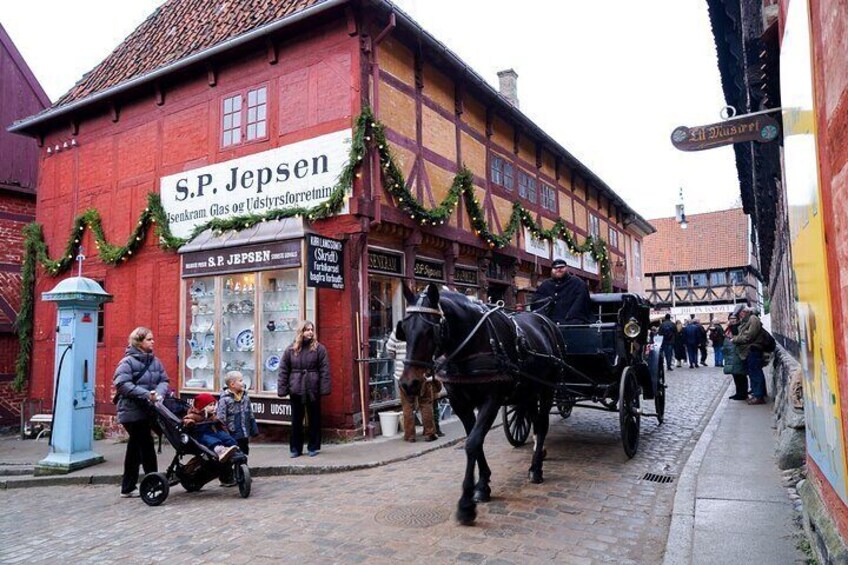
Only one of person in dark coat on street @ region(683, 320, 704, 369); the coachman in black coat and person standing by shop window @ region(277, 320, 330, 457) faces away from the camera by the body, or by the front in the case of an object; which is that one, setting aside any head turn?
person in dark coat on street @ region(683, 320, 704, 369)

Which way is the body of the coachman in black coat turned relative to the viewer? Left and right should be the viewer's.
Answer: facing the viewer and to the left of the viewer

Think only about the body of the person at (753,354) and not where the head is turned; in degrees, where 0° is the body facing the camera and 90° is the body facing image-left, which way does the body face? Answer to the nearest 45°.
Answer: approximately 90°

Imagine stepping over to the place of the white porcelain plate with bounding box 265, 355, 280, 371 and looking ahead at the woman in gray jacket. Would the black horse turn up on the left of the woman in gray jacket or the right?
left

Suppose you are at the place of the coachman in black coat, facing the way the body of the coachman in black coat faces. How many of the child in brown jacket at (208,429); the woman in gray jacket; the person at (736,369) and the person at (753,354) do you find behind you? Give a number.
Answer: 2

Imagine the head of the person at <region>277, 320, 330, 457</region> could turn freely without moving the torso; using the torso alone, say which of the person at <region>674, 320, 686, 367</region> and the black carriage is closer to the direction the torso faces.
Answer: the black carriage

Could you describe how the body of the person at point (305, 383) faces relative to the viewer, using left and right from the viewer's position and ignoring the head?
facing the viewer

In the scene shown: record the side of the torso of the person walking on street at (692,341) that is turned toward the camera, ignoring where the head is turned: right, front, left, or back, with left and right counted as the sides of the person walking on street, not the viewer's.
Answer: back

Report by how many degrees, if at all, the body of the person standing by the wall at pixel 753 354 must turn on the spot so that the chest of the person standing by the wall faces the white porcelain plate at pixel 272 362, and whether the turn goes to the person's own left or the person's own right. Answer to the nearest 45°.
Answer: approximately 45° to the person's own left
